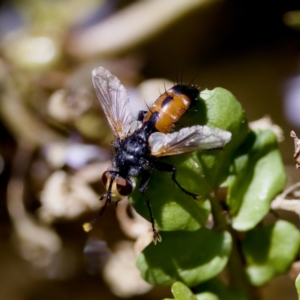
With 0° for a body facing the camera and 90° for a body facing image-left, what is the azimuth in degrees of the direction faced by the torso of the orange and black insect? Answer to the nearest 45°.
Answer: approximately 45°
